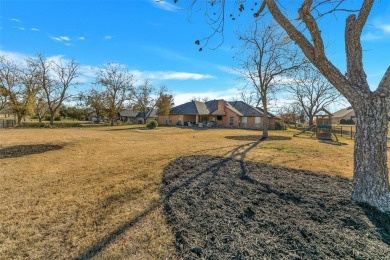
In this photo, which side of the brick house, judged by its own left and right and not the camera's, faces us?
back

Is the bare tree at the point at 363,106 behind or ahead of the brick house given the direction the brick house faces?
behind

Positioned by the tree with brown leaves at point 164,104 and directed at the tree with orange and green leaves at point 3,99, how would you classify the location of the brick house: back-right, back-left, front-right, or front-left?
back-left

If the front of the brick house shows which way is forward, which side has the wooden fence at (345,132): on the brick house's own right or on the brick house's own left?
on the brick house's own right

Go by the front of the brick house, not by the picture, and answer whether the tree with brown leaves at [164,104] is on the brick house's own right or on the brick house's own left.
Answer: on the brick house's own left
